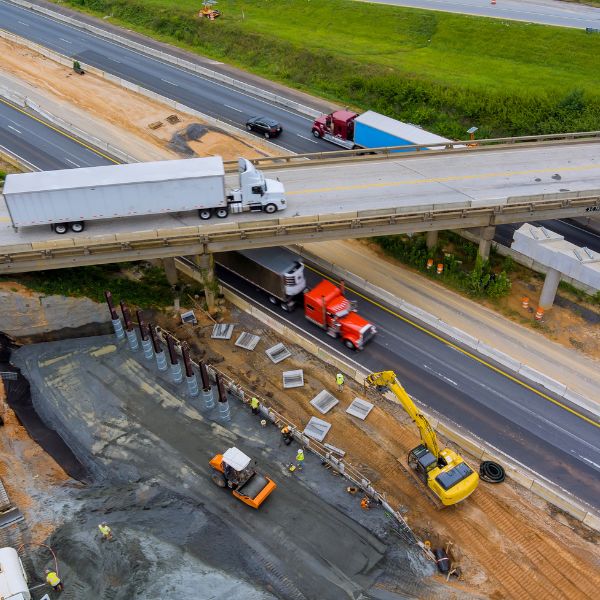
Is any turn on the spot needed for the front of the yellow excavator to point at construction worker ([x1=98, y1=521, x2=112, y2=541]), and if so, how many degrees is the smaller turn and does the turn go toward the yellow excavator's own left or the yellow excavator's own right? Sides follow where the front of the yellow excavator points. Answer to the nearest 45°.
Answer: approximately 90° to the yellow excavator's own left

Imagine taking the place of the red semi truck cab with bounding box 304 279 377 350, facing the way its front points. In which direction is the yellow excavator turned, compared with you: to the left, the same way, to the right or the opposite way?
the opposite way

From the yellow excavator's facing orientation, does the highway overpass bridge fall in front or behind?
in front

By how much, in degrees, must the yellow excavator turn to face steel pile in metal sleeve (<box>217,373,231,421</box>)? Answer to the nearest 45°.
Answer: approximately 45° to its left

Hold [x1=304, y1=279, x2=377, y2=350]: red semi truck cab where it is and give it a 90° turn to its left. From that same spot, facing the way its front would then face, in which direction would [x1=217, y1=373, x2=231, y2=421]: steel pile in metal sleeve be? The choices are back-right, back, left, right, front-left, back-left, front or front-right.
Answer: back

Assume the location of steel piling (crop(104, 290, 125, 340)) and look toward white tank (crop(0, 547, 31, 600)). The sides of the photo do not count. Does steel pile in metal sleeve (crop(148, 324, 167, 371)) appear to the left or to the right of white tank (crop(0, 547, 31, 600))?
left

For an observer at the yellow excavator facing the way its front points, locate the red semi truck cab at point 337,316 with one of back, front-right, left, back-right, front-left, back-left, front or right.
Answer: front

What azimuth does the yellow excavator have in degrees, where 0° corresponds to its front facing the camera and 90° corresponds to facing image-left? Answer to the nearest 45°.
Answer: approximately 135°

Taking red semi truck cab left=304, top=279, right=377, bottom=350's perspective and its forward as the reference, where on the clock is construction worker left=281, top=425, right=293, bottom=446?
The construction worker is roughly at 2 o'clock from the red semi truck cab.

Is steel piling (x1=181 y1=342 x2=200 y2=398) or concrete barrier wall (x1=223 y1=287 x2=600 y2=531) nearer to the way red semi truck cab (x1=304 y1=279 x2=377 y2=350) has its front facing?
the concrete barrier wall

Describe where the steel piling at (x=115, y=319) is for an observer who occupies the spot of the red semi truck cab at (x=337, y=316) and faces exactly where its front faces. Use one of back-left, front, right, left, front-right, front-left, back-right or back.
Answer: back-right

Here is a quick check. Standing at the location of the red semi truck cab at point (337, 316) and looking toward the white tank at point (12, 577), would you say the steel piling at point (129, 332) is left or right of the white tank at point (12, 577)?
right

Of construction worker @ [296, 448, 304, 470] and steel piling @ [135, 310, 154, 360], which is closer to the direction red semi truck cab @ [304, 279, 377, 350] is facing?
the construction worker

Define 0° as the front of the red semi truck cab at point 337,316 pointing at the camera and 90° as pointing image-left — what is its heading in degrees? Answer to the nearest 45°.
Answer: approximately 315°
